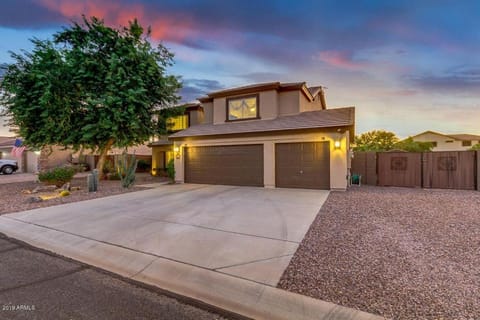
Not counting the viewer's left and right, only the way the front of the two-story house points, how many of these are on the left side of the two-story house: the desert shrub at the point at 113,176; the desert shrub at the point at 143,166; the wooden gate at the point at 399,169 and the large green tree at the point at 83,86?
1

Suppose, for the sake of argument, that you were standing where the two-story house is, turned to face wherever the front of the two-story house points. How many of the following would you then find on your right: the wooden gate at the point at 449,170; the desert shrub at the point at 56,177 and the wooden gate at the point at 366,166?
1

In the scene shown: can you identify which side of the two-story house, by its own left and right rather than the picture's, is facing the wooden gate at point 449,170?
left

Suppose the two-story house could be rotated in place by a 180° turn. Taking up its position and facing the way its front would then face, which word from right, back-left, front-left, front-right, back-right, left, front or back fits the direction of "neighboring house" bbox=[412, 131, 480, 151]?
front-right

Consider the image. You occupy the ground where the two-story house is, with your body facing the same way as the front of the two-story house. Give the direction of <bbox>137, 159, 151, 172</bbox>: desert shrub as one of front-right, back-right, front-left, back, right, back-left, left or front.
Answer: back-right

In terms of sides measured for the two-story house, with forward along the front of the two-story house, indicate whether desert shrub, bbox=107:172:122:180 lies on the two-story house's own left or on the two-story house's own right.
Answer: on the two-story house's own right

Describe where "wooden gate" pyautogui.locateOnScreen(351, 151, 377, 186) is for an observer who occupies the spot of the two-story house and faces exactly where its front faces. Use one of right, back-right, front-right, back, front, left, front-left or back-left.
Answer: left

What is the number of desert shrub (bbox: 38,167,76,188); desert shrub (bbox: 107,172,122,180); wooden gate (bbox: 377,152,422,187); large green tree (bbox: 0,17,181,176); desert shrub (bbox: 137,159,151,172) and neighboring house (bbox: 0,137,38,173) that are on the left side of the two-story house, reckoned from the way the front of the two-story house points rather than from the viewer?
1

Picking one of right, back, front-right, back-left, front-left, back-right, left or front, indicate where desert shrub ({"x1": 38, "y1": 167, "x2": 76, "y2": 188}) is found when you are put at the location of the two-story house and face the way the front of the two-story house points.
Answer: right

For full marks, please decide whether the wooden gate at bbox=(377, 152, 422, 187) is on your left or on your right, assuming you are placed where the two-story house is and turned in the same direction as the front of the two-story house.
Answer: on your left

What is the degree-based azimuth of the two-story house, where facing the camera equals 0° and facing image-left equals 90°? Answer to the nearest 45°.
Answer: approximately 0°

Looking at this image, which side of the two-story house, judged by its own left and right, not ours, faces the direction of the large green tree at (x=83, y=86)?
right

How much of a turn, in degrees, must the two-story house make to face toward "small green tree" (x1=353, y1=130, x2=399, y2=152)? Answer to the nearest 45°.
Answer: approximately 135° to its left
